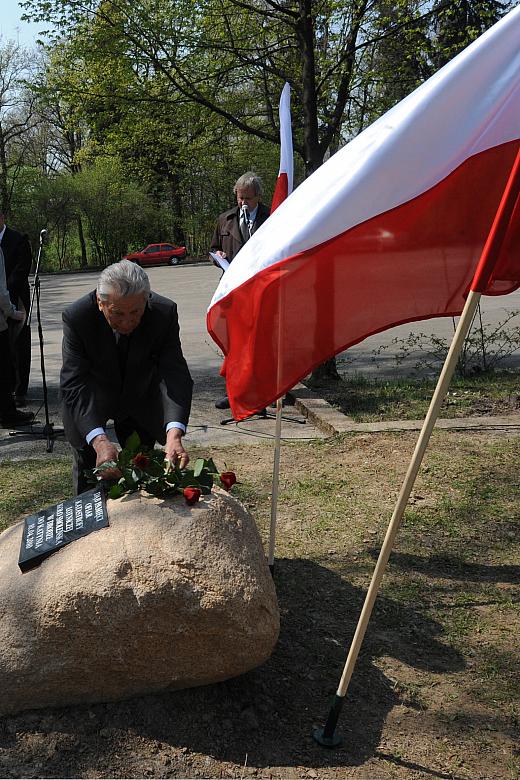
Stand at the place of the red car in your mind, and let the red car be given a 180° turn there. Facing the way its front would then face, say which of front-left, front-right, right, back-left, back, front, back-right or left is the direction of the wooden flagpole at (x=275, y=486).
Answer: right

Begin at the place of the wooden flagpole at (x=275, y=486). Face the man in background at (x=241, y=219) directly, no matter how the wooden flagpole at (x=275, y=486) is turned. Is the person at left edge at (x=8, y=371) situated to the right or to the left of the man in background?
left

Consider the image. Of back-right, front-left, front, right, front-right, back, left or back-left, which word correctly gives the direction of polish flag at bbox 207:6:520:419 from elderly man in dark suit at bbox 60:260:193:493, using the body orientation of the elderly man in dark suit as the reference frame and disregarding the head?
front-left

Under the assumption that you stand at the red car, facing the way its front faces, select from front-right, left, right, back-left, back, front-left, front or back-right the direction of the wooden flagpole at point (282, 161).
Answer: left

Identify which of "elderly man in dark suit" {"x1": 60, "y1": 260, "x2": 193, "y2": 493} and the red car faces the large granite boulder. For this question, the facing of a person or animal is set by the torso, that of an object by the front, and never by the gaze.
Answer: the elderly man in dark suit

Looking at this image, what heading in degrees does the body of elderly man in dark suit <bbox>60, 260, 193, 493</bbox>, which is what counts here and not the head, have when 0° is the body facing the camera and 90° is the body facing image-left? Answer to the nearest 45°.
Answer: approximately 0°

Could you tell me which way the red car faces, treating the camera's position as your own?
facing to the left of the viewer

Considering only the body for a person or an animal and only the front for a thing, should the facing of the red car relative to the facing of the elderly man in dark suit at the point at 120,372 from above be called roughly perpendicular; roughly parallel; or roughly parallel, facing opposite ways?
roughly perpendicular

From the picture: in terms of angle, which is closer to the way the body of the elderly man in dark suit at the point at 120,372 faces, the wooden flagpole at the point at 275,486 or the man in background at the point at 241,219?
the wooden flagpole

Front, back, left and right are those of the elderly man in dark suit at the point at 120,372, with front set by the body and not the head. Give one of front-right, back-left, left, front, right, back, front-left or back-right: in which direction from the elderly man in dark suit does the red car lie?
back
